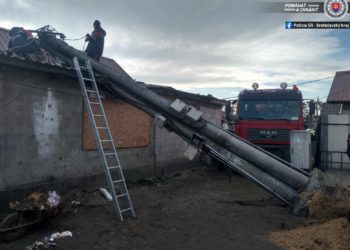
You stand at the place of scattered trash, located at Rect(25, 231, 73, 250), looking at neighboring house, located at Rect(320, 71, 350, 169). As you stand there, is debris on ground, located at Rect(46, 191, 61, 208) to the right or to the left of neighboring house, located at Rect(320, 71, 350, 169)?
left

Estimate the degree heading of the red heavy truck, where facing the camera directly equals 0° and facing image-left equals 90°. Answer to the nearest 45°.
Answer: approximately 0°

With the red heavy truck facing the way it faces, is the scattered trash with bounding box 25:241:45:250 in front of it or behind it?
in front

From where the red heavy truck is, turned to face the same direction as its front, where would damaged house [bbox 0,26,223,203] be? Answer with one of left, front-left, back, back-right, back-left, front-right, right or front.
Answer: front-right

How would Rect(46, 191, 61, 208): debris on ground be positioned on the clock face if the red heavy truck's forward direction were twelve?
The debris on ground is roughly at 1 o'clock from the red heavy truck.

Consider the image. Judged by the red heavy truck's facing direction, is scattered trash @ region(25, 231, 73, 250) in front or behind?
in front
